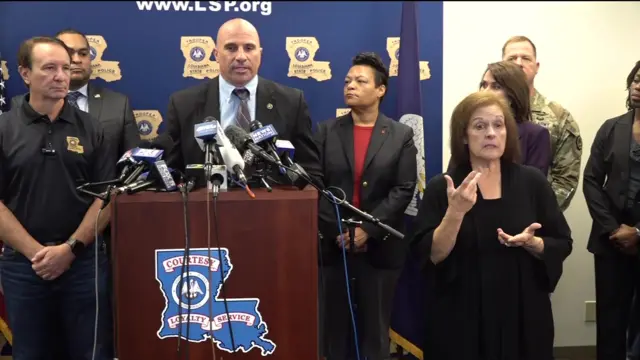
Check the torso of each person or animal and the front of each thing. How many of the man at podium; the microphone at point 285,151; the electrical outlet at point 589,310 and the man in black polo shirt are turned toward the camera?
3

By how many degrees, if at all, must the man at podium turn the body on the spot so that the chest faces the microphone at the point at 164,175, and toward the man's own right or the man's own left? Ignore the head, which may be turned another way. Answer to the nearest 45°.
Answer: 0° — they already face it

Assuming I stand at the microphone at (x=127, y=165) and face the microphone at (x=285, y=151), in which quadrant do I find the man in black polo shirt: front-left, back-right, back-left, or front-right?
back-left

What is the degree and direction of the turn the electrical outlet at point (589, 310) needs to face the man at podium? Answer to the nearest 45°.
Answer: approximately 45° to its right

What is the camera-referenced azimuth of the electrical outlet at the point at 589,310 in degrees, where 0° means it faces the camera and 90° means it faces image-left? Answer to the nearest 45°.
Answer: approximately 0°

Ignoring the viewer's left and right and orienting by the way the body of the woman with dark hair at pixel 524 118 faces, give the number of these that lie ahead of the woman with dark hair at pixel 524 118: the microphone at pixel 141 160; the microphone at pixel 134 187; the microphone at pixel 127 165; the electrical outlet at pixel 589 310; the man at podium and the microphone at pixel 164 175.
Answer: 5

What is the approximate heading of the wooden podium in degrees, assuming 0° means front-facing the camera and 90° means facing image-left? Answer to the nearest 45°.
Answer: approximately 0°

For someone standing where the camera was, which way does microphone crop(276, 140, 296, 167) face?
facing away from the viewer and to the left of the viewer

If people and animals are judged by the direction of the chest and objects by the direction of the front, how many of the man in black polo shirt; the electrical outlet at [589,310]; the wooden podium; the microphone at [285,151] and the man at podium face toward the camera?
4
